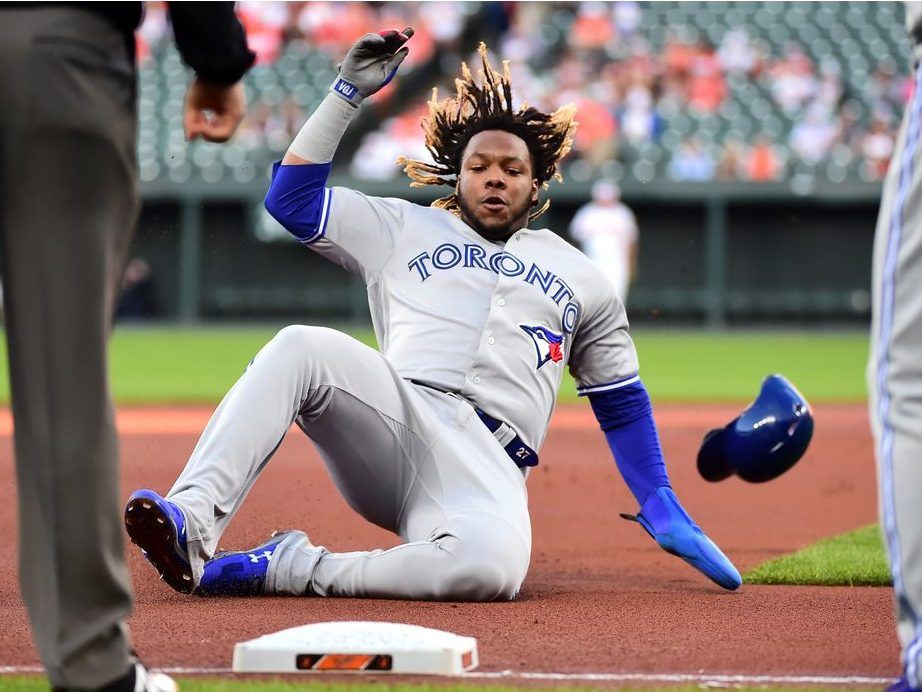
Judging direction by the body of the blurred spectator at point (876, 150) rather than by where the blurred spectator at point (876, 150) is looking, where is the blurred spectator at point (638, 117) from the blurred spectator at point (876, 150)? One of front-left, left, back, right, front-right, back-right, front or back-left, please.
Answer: right

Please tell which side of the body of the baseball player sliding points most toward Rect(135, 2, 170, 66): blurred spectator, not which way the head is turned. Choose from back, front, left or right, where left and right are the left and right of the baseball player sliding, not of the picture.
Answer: back

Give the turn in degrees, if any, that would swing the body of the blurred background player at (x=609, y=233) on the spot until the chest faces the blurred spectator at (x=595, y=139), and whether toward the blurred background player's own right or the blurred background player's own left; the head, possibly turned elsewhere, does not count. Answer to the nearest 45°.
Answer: approximately 180°

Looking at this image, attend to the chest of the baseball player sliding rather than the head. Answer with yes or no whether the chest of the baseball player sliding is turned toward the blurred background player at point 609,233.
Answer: no

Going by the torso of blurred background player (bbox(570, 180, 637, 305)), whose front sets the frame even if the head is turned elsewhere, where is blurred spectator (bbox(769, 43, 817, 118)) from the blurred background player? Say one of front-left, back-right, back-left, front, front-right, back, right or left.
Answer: back-left

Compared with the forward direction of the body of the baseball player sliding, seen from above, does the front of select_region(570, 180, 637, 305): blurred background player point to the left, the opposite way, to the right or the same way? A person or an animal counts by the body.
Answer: the same way

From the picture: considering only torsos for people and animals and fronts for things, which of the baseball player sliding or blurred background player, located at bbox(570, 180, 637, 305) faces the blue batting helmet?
the blurred background player

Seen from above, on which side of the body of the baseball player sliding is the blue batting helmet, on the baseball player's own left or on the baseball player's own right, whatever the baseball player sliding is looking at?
on the baseball player's own left

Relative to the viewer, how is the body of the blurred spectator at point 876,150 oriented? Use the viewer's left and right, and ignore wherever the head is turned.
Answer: facing the viewer

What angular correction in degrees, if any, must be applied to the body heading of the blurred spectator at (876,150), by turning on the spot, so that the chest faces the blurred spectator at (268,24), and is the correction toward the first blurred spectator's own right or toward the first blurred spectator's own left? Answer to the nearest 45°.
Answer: approximately 90° to the first blurred spectator's own right

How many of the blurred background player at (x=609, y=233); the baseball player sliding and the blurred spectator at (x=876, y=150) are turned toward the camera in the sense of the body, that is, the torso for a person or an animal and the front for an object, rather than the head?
3

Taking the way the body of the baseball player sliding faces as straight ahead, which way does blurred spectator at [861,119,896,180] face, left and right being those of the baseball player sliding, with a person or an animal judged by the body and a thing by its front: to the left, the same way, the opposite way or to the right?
the same way

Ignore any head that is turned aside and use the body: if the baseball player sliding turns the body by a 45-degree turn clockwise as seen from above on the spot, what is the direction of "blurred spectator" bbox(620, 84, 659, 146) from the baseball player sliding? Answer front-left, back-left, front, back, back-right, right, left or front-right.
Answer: back-right

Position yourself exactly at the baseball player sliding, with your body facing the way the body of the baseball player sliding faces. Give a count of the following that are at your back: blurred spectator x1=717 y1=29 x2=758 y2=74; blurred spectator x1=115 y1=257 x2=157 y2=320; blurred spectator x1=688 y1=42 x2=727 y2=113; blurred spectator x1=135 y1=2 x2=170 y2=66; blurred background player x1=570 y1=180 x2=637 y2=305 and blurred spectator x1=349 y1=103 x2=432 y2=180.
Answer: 6

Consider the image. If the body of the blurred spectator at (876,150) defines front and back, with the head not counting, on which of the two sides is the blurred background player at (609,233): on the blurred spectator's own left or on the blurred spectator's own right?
on the blurred spectator's own right

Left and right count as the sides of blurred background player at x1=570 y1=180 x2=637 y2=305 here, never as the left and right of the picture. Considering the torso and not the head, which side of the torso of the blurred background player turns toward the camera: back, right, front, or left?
front

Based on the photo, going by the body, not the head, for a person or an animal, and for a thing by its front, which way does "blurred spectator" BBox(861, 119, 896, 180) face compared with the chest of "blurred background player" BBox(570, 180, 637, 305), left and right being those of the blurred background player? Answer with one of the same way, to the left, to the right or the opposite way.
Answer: the same way

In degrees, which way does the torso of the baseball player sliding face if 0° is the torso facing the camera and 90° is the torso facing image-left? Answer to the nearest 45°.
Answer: approximately 0°

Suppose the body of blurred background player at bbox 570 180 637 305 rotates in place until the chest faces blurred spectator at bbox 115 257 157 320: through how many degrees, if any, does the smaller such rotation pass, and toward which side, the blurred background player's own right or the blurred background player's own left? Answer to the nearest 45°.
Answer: approximately 90° to the blurred background player's own right

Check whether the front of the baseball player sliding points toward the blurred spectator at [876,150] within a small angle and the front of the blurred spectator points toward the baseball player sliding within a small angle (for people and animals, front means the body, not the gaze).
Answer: no

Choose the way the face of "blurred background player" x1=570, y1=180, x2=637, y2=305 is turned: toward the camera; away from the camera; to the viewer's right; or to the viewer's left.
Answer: toward the camera
